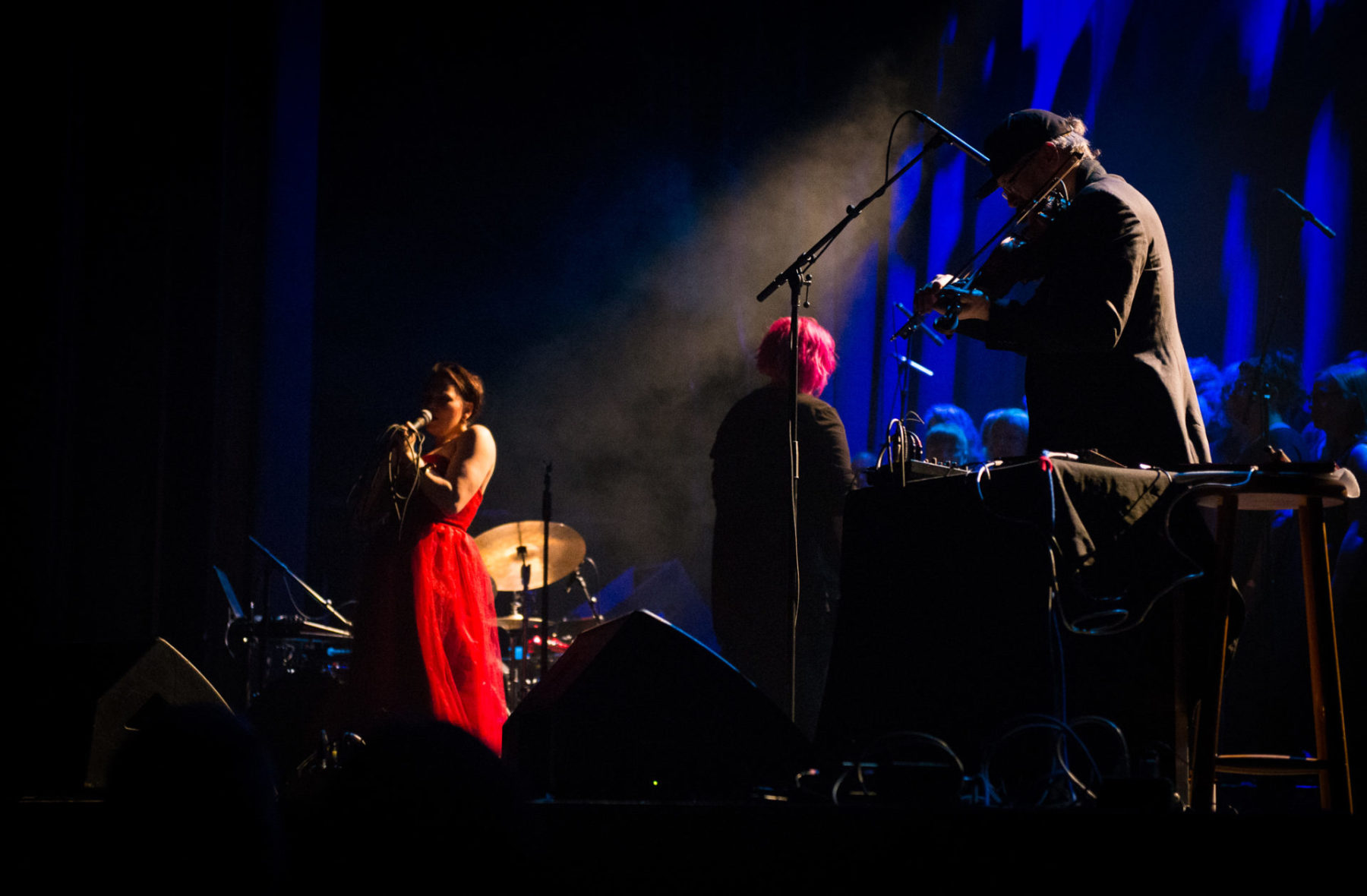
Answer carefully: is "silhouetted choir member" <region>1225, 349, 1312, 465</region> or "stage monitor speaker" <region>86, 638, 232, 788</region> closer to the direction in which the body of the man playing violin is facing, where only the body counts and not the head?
the stage monitor speaker

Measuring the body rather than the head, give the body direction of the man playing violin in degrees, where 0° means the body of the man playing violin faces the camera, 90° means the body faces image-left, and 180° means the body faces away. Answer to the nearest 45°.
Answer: approximately 90°

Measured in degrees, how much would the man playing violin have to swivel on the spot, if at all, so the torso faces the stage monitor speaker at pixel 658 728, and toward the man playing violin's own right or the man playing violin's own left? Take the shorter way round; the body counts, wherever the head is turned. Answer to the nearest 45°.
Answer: approximately 45° to the man playing violin's own left

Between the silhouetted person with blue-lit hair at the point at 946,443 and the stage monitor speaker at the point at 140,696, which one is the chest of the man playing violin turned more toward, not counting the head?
the stage monitor speaker
